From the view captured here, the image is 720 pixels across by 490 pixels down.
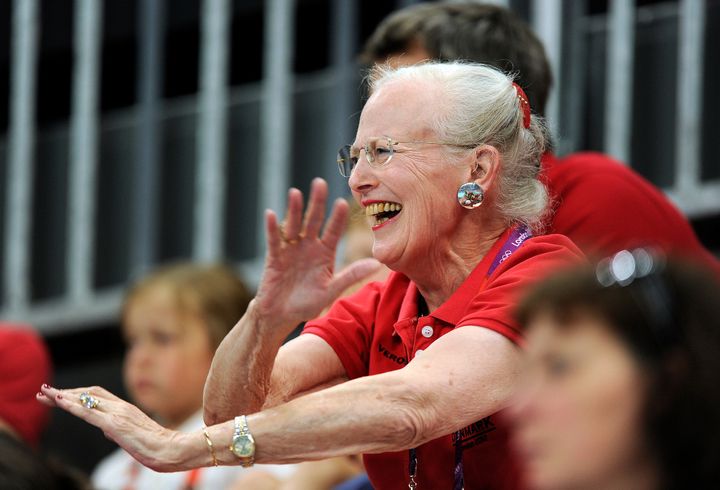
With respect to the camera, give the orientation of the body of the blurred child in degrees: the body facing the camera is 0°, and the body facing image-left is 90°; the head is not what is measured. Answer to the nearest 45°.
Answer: approximately 45°

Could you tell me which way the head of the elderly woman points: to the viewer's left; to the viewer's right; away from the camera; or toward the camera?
to the viewer's left

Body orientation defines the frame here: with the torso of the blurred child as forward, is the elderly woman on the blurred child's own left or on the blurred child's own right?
on the blurred child's own left

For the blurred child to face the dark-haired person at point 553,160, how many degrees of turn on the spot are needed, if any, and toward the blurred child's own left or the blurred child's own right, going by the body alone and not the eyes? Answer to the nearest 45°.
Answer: approximately 90° to the blurred child's own left

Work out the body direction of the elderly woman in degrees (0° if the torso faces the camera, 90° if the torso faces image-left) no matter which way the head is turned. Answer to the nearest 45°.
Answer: approximately 45°

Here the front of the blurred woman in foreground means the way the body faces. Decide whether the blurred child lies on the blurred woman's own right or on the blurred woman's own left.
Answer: on the blurred woman's own right

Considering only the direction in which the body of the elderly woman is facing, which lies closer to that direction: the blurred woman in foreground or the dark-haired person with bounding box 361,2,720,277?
the blurred woman in foreground
